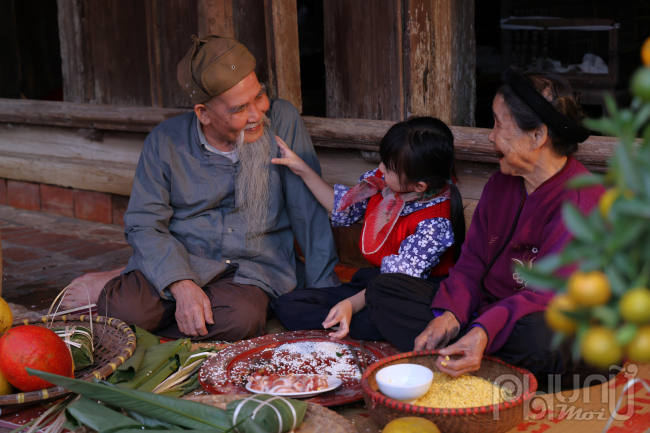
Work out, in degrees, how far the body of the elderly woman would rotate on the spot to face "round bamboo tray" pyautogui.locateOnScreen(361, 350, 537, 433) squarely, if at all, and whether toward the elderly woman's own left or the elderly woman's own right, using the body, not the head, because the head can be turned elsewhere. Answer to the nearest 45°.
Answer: approximately 45° to the elderly woman's own left

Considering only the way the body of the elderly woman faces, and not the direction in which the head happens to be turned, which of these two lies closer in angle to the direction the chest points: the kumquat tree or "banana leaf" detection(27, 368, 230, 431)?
the banana leaf

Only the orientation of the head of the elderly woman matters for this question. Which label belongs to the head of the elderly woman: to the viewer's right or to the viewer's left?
to the viewer's left

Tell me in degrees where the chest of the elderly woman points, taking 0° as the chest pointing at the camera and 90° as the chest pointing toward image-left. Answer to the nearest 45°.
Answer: approximately 45°
